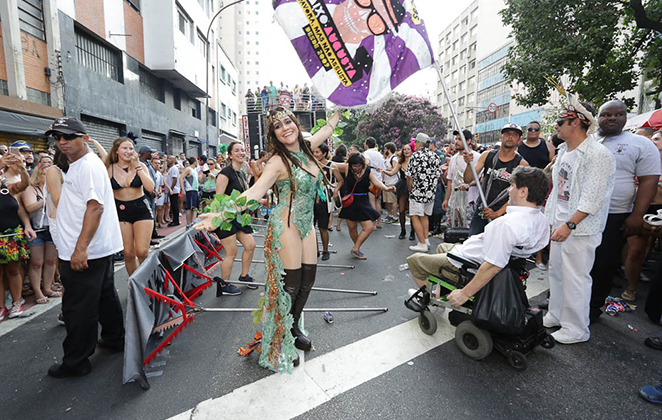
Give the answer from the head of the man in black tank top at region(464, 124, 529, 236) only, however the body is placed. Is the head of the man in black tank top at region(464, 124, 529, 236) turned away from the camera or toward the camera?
toward the camera

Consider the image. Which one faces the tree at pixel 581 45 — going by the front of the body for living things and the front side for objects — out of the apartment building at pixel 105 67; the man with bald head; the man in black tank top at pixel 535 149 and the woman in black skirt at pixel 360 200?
the apartment building

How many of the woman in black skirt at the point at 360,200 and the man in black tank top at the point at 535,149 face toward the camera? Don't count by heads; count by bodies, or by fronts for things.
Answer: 2

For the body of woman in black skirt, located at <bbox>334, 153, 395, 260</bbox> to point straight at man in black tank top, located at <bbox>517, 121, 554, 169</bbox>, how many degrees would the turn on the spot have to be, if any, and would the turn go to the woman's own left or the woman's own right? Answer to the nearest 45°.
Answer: approximately 90° to the woman's own left

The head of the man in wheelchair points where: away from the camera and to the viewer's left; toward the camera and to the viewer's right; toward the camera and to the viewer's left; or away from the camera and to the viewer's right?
away from the camera and to the viewer's left

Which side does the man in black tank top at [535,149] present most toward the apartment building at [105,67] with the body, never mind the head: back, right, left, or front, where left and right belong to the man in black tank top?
right

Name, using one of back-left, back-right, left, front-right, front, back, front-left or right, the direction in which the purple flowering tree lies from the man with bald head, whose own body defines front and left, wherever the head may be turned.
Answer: right

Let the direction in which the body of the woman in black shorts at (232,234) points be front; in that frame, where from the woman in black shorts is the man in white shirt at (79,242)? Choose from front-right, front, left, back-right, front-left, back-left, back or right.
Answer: right

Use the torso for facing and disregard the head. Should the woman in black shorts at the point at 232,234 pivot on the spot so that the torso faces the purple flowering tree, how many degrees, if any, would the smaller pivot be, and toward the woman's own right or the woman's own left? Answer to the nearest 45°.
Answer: approximately 90° to the woman's own left

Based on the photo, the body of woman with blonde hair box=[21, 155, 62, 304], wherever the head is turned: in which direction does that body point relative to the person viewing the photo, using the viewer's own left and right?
facing the viewer and to the right of the viewer

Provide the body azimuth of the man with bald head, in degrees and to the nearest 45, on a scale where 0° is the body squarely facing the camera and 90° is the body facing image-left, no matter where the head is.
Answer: approximately 45°

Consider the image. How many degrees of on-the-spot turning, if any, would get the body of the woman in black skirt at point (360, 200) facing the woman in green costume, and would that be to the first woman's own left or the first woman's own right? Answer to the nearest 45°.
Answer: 0° — they already face them

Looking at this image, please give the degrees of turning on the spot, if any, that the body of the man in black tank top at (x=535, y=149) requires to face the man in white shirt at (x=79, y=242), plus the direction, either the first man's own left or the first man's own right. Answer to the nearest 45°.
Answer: approximately 45° to the first man's own right

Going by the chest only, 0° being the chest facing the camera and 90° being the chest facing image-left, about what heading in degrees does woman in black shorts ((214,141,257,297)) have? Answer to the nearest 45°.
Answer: approximately 315°

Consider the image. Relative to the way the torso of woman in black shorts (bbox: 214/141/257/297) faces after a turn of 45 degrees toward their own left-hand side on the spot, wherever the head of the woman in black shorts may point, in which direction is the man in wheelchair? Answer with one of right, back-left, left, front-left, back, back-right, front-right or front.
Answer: front-right

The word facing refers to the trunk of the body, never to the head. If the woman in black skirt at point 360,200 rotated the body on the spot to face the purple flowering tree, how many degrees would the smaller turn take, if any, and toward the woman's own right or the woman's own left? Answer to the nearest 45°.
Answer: approximately 180°

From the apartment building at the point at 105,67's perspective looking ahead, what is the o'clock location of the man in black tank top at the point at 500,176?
The man in black tank top is roughly at 1 o'clock from the apartment building.

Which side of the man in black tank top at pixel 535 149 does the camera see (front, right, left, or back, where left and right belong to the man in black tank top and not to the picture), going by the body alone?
front

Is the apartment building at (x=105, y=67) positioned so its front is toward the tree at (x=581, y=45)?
yes
